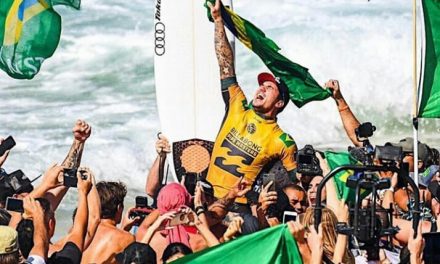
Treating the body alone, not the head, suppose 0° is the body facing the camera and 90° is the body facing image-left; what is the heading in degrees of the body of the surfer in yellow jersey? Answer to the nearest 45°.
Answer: approximately 0°

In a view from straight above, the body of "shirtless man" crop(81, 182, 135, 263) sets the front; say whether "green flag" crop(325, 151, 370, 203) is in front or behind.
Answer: in front

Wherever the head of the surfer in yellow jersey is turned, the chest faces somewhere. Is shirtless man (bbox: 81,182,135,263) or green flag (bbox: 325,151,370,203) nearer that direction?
the shirtless man

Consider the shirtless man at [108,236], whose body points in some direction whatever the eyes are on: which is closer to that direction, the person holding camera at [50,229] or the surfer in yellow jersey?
the surfer in yellow jersey

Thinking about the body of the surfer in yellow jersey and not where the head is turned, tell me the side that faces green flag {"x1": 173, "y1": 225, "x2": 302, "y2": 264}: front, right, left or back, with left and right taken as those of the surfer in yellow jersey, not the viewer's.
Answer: front

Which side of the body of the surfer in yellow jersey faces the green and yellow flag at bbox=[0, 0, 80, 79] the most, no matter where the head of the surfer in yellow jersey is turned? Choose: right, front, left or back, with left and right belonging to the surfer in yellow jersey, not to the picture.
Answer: right

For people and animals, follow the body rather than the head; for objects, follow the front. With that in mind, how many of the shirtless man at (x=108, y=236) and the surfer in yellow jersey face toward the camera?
1

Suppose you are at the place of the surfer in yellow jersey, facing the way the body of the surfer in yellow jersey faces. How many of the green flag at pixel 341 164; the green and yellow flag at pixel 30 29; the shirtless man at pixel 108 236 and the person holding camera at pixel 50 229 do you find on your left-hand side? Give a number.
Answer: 1

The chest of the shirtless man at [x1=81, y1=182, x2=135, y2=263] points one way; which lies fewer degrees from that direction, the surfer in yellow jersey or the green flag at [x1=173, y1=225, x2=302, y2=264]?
the surfer in yellow jersey

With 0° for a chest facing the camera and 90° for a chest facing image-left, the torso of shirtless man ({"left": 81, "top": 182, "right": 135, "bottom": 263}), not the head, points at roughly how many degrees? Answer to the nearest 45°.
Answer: approximately 225°
